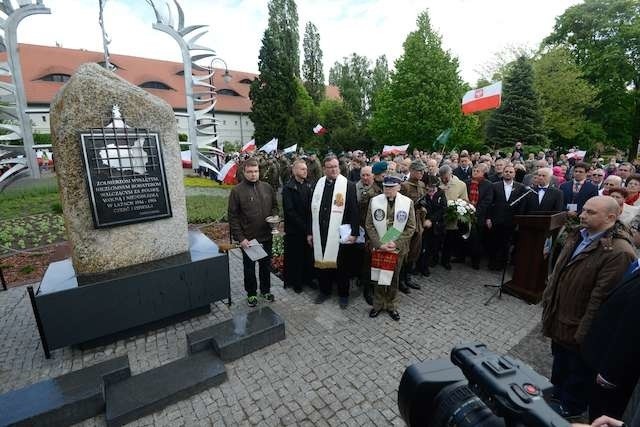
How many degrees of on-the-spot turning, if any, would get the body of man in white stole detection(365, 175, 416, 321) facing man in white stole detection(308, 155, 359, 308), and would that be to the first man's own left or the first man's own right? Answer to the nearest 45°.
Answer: approximately 90° to the first man's own right

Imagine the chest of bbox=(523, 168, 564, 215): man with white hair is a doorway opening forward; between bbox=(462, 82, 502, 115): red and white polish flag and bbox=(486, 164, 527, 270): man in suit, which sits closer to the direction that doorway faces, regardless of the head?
the man in suit

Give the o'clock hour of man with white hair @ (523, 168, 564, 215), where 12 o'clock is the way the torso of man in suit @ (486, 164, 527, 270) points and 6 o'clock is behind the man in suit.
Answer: The man with white hair is roughly at 9 o'clock from the man in suit.

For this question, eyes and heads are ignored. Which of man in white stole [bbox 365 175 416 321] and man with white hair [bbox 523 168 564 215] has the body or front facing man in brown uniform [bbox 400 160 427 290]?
the man with white hair

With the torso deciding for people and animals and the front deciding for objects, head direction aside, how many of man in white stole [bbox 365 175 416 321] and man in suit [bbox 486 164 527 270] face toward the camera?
2

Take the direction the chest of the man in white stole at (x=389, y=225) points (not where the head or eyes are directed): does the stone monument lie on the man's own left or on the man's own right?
on the man's own right

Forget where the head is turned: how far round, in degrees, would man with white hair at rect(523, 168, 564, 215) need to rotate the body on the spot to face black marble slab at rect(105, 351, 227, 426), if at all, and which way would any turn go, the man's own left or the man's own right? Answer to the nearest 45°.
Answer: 0° — they already face it

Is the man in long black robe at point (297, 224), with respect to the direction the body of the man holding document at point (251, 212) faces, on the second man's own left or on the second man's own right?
on the second man's own left

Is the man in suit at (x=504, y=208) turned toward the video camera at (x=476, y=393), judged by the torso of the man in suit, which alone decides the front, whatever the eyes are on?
yes
